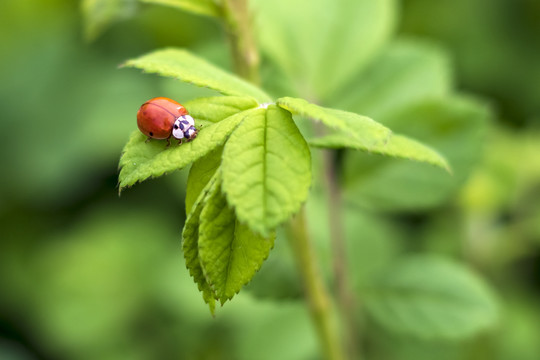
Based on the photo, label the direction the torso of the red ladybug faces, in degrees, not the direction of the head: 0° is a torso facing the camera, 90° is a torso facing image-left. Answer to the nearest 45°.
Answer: approximately 315°

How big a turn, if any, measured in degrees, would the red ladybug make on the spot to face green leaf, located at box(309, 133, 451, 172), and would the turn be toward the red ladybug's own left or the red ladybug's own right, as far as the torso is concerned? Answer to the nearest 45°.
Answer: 0° — it already faces it
